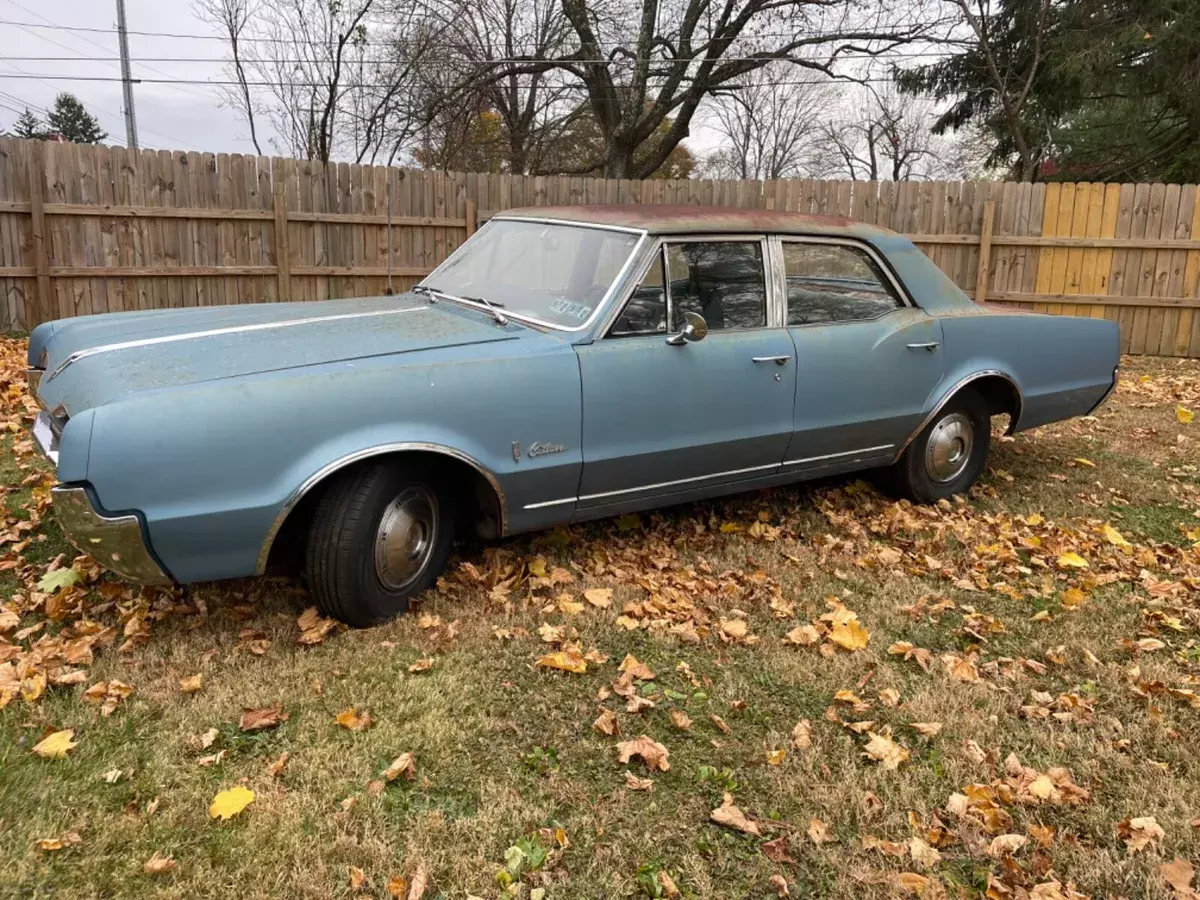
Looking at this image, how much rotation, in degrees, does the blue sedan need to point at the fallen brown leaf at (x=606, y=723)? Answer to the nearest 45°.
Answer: approximately 45° to its left

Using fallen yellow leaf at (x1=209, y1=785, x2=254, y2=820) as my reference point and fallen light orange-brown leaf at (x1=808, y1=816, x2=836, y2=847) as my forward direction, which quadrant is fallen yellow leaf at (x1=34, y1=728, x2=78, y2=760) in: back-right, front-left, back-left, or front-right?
back-left

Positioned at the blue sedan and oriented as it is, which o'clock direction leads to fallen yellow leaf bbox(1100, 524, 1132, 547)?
The fallen yellow leaf is roughly at 7 o'clock from the blue sedan.

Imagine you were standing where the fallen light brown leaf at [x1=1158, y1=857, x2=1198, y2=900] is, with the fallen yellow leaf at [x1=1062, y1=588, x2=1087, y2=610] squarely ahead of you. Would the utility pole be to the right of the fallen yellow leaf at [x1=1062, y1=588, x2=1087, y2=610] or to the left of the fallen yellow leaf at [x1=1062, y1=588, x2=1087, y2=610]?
left

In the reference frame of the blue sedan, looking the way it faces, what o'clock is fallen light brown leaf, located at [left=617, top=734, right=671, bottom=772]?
The fallen light brown leaf is roughly at 10 o'clock from the blue sedan.

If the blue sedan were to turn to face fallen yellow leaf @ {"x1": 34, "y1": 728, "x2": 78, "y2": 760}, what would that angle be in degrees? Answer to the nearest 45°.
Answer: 0° — it already faces it

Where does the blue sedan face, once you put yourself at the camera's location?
facing the viewer and to the left of the viewer

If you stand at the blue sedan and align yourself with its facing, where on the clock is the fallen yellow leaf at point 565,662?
The fallen yellow leaf is roughly at 10 o'clock from the blue sedan.

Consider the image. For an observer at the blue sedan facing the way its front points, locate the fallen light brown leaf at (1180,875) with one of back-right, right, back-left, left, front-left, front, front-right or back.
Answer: left

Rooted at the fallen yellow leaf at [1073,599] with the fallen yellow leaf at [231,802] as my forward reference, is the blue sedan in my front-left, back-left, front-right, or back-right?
front-right

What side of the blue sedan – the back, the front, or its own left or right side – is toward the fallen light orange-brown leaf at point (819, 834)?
left
